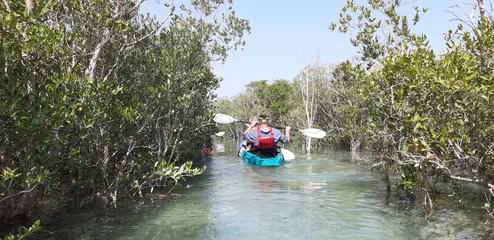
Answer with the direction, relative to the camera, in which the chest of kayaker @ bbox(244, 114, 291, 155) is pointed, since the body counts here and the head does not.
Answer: away from the camera
